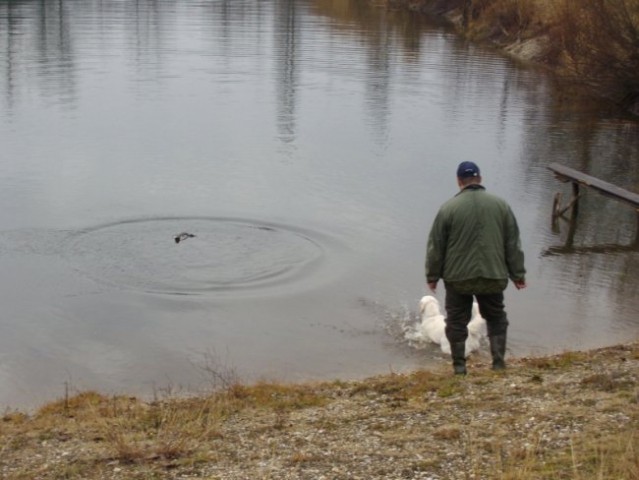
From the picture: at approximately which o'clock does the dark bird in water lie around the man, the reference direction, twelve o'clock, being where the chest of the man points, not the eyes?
The dark bird in water is roughly at 11 o'clock from the man.

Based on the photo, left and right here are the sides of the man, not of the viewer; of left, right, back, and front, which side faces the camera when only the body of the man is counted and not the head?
back

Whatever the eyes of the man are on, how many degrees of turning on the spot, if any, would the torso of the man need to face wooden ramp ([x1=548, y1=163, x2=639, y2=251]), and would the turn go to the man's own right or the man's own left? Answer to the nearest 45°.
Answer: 0° — they already face it

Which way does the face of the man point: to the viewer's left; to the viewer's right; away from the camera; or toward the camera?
away from the camera

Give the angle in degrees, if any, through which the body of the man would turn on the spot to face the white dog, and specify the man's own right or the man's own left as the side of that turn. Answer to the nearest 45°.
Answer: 0° — they already face it

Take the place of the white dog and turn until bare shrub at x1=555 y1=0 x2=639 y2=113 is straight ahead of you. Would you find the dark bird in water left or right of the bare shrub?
left

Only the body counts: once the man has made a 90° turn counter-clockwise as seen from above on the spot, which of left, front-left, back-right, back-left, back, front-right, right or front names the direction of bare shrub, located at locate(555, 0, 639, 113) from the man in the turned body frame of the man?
right
